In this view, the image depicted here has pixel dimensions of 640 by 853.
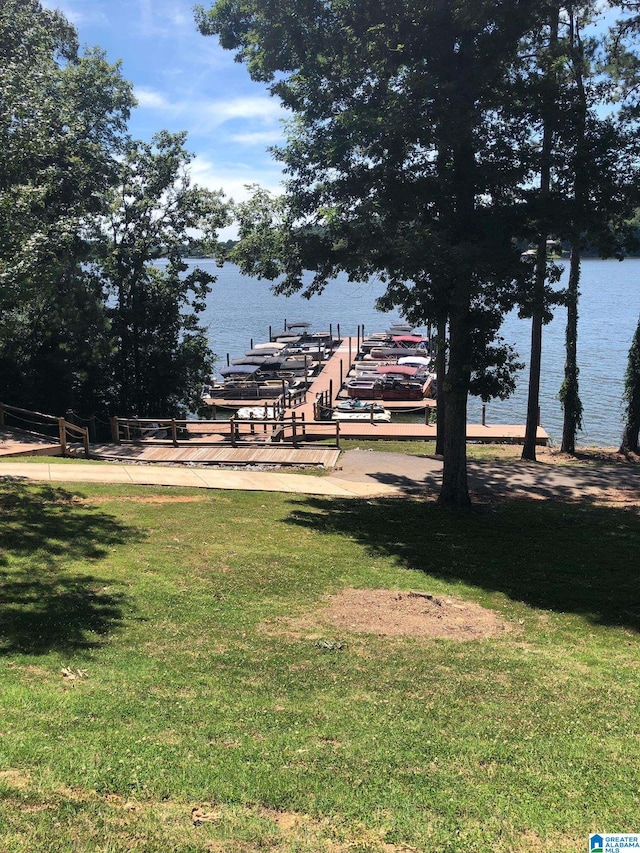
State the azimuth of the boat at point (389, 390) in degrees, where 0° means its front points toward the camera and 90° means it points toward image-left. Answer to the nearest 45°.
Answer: approximately 90°

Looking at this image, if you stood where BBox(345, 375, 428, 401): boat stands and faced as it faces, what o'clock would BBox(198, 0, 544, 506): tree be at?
The tree is roughly at 9 o'clock from the boat.

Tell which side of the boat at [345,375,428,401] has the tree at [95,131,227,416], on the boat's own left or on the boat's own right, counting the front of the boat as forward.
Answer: on the boat's own left

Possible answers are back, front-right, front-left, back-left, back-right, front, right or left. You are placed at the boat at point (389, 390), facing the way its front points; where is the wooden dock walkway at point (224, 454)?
left

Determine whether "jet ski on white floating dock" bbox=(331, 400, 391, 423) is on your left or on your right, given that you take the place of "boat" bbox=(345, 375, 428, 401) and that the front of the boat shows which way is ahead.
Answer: on your left

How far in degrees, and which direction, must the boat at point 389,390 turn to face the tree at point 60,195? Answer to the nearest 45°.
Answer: approximately 45° to its left
